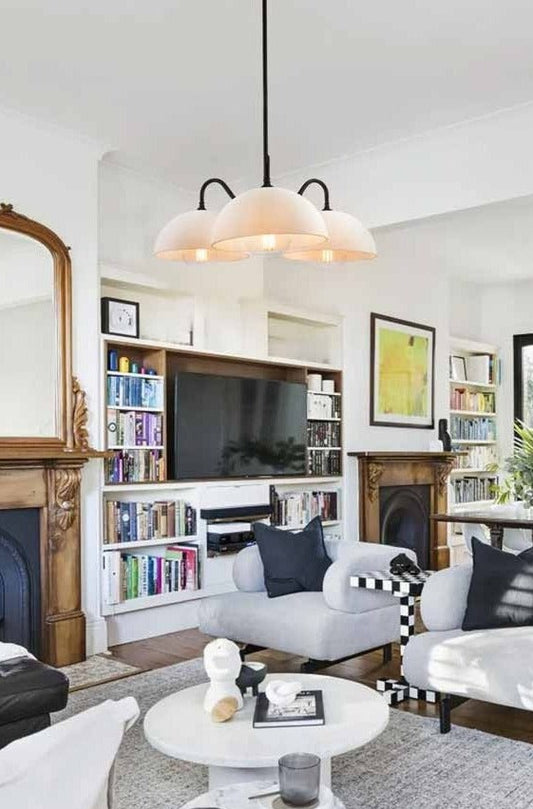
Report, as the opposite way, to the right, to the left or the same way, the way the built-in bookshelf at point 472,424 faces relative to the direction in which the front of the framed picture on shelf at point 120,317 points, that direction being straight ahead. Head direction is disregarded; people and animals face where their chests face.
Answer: the same way

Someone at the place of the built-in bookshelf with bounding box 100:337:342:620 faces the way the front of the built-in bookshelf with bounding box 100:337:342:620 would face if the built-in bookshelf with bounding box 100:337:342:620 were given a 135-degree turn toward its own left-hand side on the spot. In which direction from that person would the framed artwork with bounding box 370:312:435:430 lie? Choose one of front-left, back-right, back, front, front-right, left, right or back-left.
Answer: front-right

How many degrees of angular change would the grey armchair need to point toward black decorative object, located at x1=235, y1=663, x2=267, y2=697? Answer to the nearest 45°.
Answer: approximately 45° to its left

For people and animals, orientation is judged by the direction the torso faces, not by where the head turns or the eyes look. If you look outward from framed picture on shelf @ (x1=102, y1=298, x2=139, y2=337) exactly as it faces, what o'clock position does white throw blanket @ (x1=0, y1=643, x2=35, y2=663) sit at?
The white throw blanket is roughly at 2 o'clock from the framed picture on shelf.

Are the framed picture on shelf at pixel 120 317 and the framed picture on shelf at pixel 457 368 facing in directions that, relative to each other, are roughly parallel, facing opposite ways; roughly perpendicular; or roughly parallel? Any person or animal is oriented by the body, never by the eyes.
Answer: roughly parallel

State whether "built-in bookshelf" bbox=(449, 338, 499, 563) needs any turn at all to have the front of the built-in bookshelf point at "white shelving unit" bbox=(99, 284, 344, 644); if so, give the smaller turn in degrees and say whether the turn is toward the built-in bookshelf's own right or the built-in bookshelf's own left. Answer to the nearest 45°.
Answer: approximately 90° to the built-in bookshelf's own right

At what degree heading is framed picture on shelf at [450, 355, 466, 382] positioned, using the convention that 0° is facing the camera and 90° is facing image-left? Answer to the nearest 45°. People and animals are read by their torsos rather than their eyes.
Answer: approximately 315°

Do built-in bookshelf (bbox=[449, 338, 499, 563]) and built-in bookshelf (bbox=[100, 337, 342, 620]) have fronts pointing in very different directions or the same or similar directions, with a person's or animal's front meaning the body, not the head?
same or similar directions

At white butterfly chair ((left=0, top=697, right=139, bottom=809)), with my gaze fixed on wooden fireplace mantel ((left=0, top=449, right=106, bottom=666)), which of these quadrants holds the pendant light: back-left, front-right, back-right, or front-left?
front-right

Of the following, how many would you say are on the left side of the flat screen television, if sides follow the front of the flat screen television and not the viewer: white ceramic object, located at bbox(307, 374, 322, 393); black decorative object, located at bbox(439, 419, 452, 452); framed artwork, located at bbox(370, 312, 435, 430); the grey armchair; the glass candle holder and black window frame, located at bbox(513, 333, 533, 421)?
4

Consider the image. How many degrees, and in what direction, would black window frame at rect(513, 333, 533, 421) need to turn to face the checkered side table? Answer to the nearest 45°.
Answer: approximately 45° to its left

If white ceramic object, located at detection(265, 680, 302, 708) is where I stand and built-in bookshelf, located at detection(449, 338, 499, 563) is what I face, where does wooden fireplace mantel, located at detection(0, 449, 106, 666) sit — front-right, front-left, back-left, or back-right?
front-left

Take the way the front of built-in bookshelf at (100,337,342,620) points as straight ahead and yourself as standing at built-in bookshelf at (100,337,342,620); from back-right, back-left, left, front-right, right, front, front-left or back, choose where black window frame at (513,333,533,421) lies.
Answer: left

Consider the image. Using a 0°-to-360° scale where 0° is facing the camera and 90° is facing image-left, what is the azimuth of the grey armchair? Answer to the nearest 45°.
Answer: approximately 45°

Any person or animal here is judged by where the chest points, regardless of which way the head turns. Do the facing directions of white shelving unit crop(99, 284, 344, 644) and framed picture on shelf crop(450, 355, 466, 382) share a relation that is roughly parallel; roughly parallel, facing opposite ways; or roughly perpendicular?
roughly parallel

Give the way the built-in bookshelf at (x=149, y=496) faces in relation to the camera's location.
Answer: facing the viewer and to the right of the viewer

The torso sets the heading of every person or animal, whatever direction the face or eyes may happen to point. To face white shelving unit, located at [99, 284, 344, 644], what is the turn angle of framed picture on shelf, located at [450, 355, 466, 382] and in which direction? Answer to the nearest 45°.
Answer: approximately 90° to its right

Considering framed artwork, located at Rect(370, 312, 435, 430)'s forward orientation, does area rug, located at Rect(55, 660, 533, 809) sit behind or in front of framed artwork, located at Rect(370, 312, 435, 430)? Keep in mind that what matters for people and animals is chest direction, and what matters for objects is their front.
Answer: in front
